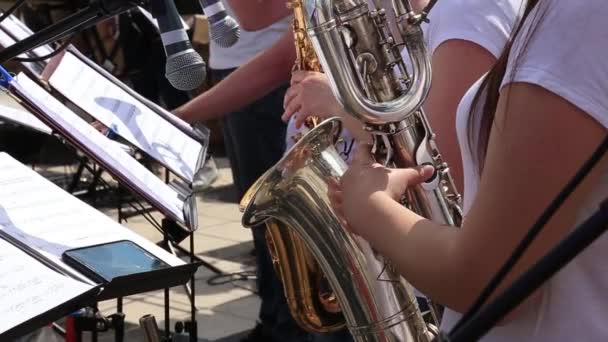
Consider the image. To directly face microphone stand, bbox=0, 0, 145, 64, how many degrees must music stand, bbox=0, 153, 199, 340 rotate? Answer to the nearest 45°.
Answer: approximately 90° to its left

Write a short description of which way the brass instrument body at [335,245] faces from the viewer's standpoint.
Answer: facing to the left of the viewer

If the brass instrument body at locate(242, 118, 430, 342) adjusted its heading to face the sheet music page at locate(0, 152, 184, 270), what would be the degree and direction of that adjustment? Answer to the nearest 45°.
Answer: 0° — it already faces it

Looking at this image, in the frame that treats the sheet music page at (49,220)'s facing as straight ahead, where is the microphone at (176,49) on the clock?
The microphone is roughly at 10 o'clock from the sheet music page.

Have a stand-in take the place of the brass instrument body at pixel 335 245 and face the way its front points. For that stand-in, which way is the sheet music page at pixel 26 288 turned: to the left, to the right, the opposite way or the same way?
the opposite way
